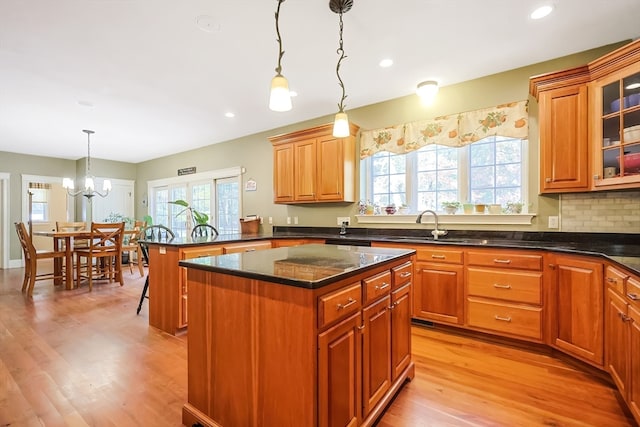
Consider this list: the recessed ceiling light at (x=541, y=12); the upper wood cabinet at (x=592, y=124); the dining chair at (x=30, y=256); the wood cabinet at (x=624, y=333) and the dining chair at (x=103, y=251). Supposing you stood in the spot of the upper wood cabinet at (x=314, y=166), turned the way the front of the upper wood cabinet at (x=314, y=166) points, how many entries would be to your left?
3

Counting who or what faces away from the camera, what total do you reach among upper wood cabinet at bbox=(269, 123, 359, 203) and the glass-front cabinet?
0

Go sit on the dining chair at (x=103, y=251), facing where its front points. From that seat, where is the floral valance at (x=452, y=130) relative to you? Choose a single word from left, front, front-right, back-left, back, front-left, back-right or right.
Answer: back

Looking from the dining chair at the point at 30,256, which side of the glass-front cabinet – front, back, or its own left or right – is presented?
front

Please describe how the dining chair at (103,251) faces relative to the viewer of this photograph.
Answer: facing away from the viewer and to the left of the viewer

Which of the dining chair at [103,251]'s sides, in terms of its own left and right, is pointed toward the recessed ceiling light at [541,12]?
back

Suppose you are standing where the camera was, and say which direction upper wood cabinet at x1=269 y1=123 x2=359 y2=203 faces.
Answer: facing the viewer and to the left of the viewer

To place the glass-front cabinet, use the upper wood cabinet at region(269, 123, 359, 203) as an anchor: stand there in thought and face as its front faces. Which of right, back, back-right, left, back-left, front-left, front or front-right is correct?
left

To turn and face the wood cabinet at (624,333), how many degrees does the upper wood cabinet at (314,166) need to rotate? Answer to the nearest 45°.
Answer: approximately 90° to its left

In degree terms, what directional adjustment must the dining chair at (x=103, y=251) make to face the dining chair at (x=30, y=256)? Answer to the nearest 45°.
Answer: approximately 45° to its left

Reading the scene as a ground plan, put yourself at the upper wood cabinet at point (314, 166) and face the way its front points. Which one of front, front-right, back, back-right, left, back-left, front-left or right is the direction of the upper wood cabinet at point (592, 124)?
left

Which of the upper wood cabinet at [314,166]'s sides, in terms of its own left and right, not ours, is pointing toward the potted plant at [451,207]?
left

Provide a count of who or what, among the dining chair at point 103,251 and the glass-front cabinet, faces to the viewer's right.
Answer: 0

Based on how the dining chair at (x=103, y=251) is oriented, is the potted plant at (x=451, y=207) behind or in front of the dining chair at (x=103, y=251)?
behind

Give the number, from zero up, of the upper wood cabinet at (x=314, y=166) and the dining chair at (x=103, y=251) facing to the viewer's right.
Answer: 0
